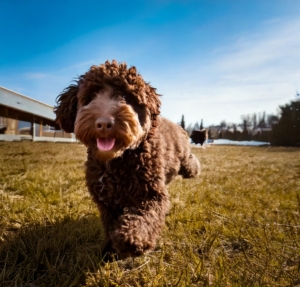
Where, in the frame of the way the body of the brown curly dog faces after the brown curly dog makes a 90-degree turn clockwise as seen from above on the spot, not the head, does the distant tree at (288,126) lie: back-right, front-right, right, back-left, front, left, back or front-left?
right

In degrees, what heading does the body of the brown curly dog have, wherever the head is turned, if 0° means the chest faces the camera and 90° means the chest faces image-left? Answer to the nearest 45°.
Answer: approximately 45°
